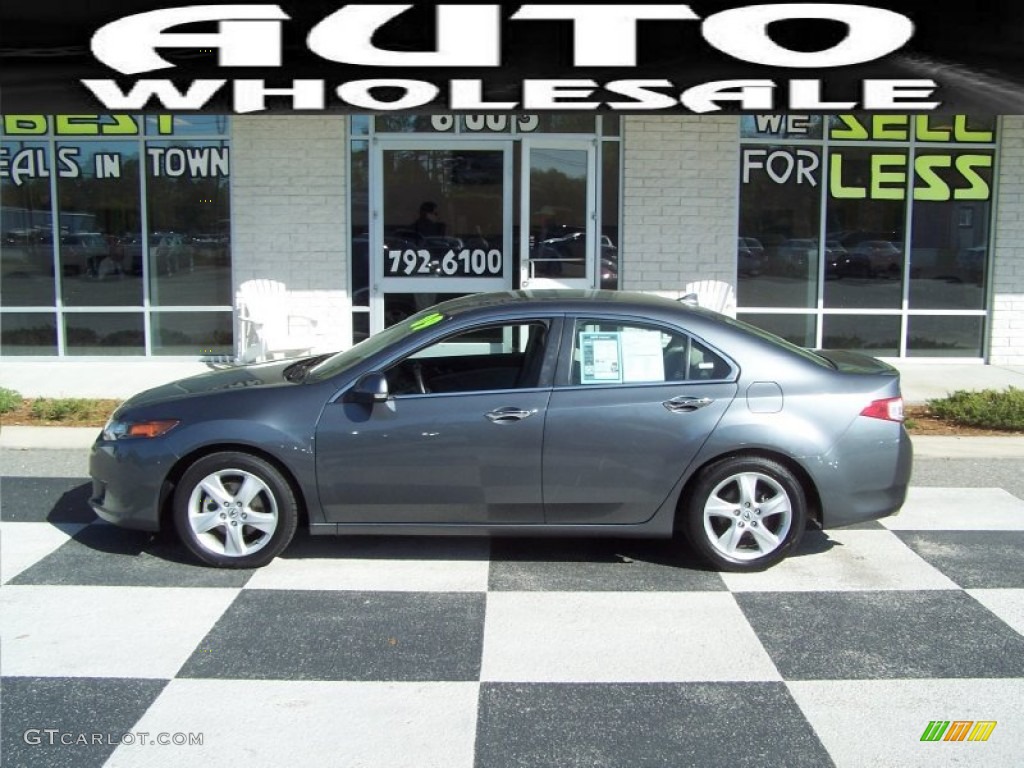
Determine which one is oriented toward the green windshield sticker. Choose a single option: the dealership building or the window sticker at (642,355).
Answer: the dealership building

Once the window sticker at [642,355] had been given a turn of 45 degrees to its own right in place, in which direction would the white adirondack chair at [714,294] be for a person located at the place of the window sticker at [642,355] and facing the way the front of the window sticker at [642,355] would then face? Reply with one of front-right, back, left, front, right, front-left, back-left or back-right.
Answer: back-right

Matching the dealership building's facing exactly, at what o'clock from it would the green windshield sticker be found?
The green windshield sticker is roughly at 12 o'clock from the dealership building.

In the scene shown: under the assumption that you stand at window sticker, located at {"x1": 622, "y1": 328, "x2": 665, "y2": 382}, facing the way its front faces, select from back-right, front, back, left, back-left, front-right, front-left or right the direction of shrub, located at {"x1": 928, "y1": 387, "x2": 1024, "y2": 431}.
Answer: back-left

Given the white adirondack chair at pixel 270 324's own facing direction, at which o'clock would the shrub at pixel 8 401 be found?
The shrub is roughly at 3 o'clock from the white adirondack chair.

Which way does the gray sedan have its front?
to the viewer's left

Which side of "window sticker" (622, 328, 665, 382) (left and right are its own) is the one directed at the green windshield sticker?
right

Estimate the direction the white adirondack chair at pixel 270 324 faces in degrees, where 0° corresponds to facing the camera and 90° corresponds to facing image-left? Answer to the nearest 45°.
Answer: approximately 315°

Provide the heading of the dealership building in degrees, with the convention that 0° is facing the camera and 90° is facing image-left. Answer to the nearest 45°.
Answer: approximately 0°
